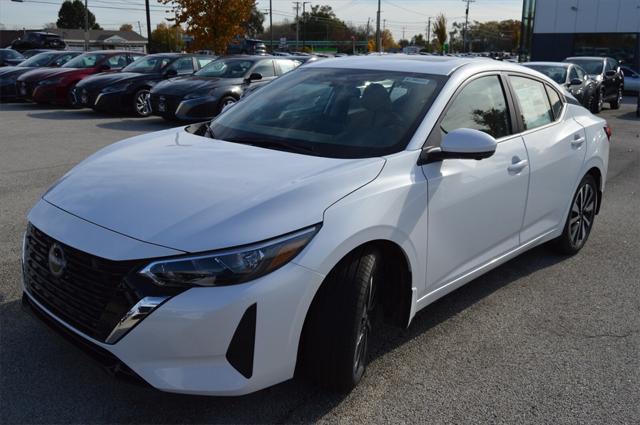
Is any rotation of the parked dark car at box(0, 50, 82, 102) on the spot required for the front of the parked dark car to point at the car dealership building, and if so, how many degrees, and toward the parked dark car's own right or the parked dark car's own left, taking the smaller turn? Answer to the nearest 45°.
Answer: approximately 135° to the parked dark car's own left

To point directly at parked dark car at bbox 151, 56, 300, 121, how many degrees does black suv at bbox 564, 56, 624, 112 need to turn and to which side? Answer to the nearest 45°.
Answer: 0° — it already faces it

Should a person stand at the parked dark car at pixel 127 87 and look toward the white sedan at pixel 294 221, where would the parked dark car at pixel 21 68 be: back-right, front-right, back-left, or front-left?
back-right

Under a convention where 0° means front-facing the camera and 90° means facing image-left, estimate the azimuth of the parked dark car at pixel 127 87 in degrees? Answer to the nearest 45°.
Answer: approximately 45°

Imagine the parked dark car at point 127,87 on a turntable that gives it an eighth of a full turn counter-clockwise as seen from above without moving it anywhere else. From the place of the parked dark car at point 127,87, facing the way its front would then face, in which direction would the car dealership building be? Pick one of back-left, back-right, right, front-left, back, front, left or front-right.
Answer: back-left

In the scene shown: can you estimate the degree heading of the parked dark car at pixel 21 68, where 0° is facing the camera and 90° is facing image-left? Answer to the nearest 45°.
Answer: approximately 45°

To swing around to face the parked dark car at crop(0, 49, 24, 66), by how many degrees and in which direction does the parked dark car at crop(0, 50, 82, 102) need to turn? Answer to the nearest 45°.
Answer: approximately 135° to its right
